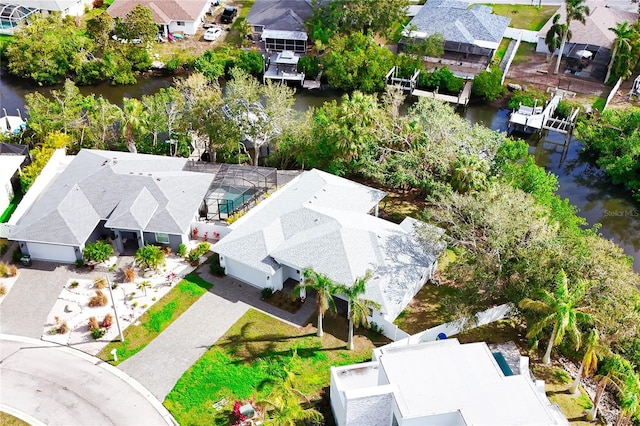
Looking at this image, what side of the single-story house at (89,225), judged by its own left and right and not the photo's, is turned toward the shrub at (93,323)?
front

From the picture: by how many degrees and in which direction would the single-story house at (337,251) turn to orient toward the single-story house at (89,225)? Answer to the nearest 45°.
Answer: approximately 45° to its right

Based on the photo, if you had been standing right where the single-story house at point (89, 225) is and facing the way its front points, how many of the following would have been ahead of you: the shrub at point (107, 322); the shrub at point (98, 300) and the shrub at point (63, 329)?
3

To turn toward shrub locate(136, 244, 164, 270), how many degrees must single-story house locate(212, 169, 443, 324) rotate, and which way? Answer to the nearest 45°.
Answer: approximately 45° to its right

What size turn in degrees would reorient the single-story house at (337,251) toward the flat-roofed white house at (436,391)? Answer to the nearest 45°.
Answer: approximately 45° to its left

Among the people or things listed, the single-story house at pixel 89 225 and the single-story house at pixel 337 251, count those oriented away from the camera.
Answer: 0

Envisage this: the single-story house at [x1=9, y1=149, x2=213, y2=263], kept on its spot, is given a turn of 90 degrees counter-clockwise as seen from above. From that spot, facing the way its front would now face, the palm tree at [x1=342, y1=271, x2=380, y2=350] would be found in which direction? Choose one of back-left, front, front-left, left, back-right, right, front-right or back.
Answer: front-right

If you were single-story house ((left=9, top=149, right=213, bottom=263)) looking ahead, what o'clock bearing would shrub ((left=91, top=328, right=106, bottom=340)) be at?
The shrub is roughly at 12 o'clock from the single-story house.

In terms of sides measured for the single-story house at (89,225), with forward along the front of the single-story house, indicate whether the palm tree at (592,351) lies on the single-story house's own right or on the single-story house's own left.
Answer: on the single-story house's own left

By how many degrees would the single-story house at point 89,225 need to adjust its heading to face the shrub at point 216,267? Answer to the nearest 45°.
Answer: approximately 45° to its left

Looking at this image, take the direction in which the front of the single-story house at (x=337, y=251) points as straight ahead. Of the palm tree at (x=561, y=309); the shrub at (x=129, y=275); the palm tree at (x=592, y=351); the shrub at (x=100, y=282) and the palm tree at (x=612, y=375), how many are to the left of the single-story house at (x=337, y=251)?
3

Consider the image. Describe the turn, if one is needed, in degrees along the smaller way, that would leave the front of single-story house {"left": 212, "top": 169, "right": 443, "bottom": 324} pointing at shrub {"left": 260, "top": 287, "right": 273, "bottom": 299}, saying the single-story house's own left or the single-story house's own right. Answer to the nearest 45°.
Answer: approximately 45° to the single-story house's own right

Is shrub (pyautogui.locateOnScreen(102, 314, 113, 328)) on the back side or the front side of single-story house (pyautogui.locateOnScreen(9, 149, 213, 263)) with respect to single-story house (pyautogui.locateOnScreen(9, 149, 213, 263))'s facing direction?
on the front side

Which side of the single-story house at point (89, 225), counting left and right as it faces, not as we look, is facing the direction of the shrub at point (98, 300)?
front

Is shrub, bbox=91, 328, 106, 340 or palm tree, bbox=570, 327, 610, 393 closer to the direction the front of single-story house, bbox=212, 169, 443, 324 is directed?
the shrub

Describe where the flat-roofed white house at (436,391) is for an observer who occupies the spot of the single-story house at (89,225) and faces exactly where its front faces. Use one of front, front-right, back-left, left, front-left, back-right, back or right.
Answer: front-left

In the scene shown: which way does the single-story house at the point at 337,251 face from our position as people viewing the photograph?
facing the viewer and to the left of the viewer
